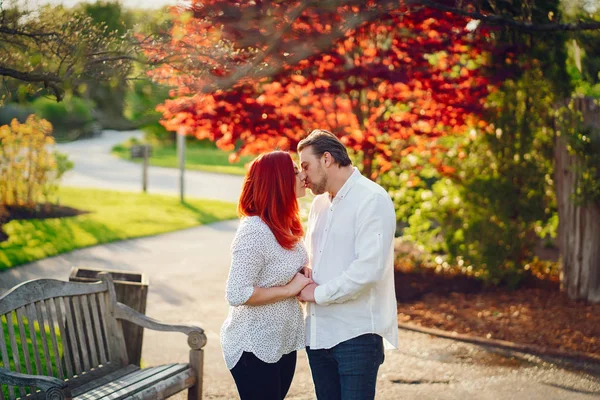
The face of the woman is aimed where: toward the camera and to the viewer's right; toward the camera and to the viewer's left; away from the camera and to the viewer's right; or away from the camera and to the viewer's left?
away from the camera and to the viewer's right

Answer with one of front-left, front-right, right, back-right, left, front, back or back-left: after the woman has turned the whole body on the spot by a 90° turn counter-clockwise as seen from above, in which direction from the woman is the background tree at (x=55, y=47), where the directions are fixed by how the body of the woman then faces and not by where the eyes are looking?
front-left

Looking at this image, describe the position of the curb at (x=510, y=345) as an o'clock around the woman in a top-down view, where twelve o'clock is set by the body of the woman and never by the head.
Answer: The curb is roughly at 10 o'clock from the woman.

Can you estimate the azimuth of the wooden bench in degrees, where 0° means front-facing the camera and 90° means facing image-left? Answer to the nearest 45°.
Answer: approximately 315°

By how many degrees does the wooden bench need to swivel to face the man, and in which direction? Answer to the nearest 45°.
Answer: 0° — it already faces them

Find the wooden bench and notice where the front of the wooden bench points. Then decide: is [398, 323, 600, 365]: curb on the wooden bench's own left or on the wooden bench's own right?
on the wooden bench's own left

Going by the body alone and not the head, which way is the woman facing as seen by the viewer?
to the viewer's right

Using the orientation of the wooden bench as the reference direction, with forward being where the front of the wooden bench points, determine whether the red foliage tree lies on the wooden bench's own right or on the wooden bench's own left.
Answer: on the wooden bench's own left

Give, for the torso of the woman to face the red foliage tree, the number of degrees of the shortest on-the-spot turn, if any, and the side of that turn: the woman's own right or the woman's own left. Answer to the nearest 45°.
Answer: approximately 90° to the woman's own left

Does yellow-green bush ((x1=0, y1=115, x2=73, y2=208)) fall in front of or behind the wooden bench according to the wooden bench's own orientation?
behind
